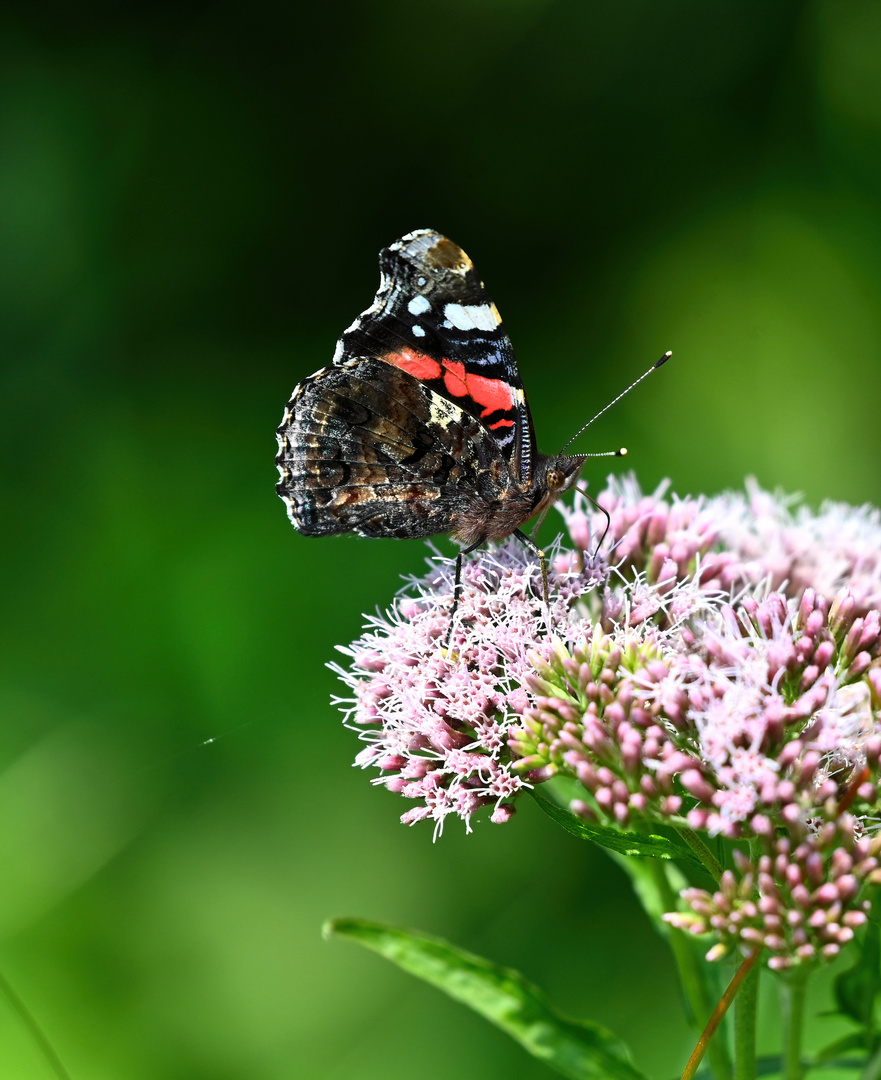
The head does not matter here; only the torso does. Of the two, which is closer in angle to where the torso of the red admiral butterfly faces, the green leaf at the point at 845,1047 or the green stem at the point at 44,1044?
the green leaf

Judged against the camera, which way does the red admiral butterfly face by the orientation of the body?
to the viewer's right

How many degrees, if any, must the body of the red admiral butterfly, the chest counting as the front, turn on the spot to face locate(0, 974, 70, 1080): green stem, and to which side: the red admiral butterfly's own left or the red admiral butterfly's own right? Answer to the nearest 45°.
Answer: approximately 180°

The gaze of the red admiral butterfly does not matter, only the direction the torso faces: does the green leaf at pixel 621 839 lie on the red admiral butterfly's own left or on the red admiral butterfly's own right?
on the red admiral butterfly's own right

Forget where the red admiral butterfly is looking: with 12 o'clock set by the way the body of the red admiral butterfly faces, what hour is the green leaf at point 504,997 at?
The green leaf is roughly at 3 o'clock from the red admiral butterfly.
